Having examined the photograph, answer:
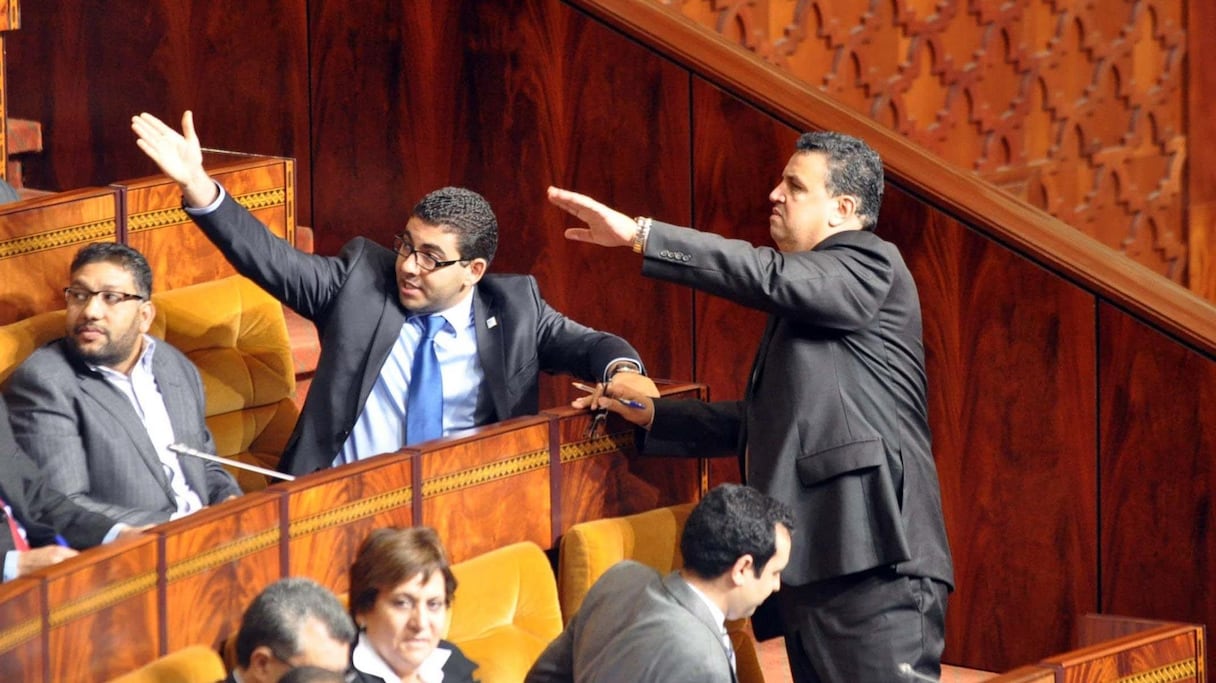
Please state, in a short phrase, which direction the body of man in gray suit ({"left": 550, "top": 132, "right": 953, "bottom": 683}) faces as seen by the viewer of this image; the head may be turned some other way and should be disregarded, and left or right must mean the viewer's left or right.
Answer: facing to the left of the viewer

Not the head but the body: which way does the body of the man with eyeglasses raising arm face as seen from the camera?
toward the camera

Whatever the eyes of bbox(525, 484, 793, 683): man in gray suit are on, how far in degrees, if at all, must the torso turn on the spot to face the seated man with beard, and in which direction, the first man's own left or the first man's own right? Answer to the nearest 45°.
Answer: approximately 135° to the first man's own left

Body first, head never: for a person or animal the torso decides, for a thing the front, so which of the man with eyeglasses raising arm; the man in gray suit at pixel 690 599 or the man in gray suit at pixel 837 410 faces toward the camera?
the man with eyeglasses raising arm

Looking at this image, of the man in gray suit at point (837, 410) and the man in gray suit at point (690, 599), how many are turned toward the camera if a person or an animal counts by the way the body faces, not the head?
0

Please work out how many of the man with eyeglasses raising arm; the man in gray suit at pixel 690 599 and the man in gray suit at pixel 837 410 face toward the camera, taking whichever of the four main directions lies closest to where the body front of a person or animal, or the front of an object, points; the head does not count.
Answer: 1

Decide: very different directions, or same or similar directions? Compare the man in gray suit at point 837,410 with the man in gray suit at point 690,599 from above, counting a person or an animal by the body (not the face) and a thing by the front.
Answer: very different directions

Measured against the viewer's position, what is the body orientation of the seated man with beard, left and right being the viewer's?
facing the viewer and to the right of the viewer
